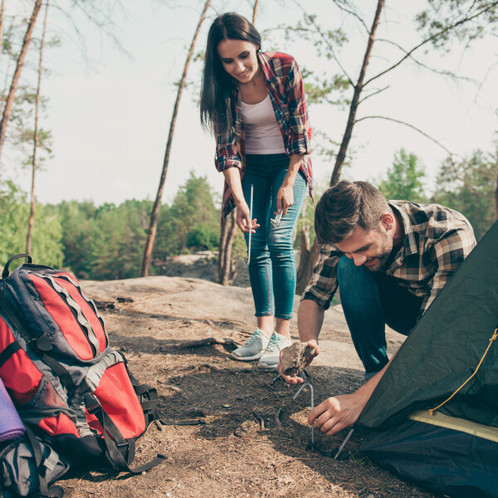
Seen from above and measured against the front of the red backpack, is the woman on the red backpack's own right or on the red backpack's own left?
on the red backpack's own left

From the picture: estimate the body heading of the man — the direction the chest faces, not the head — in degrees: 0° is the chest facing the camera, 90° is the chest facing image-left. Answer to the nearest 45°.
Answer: approximately 45°

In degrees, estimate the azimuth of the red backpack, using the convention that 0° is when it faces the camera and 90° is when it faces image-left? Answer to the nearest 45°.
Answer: approximately 315°

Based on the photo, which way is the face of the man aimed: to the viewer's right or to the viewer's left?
to the viewer's left

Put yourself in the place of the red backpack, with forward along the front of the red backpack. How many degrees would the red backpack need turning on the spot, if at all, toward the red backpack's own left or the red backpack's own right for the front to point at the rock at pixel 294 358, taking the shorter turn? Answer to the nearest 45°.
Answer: approximately 45° to the red backpack's own left

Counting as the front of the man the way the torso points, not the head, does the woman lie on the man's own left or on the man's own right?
on the man's own right
